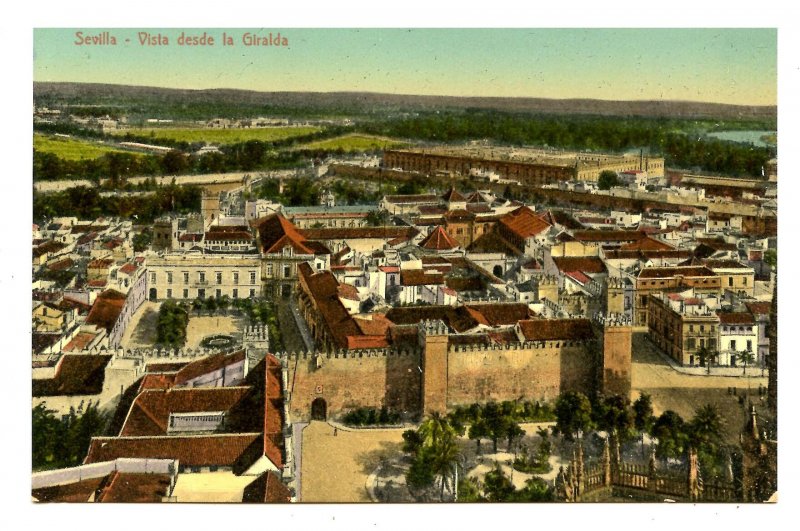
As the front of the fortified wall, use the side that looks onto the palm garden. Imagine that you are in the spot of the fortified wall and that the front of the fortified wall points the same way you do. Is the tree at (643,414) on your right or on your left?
on your left

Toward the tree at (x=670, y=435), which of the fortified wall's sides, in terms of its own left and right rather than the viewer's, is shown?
left

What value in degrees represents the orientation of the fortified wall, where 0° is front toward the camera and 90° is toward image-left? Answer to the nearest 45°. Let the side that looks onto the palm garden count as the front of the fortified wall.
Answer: approximately 0°

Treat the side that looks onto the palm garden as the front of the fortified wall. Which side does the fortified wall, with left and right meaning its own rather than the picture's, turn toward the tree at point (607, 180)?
back

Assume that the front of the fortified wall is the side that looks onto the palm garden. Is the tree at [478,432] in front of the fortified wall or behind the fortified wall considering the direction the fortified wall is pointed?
in front

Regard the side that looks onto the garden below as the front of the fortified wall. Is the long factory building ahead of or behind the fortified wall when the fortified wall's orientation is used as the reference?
behind
